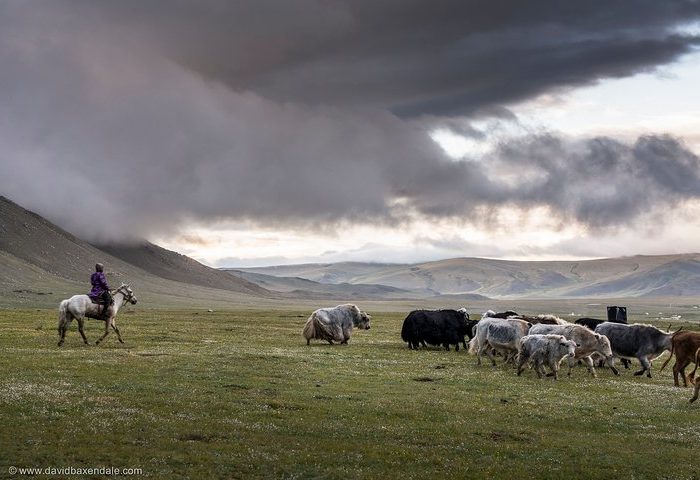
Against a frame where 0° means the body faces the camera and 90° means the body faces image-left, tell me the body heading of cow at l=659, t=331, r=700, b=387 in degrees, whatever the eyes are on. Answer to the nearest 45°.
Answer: approximately 270°

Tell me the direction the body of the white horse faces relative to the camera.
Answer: to the viewer's right

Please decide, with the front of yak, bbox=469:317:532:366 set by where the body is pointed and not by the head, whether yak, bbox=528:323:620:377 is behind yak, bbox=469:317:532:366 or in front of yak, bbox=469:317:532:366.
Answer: in front

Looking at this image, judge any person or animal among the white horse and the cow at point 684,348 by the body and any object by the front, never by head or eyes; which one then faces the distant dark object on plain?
the white horse

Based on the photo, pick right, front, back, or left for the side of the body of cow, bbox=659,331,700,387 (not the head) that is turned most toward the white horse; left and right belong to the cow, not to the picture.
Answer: back

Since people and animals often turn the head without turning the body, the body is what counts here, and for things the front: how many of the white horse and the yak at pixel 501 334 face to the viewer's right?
2

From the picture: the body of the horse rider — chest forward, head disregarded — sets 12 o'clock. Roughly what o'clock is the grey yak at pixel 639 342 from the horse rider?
The grey yak is roughly at 1 o'clock from the horse rider.

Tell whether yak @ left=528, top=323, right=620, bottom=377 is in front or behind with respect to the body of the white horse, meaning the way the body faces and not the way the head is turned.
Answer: in front

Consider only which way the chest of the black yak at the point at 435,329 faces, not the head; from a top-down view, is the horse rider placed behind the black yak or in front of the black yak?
behind

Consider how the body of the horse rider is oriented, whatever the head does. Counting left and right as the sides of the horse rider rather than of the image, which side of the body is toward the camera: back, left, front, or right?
right

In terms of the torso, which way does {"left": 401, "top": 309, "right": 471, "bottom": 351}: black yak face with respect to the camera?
to the viewer's right

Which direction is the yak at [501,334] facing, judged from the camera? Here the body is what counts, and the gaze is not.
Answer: to the viewer's right

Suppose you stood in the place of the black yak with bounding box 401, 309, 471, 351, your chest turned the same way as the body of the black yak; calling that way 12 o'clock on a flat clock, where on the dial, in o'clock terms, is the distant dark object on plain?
The distant dark object on plain is roughly at 11 o'clock from the black yak.

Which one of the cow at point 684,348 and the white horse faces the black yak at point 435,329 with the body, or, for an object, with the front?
the white horse

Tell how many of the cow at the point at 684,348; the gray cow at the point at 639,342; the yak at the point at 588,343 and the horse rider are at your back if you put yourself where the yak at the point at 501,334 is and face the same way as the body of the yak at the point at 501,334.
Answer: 1

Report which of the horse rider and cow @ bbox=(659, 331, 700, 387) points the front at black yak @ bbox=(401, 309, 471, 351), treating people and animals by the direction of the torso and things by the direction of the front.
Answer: the horse rider
